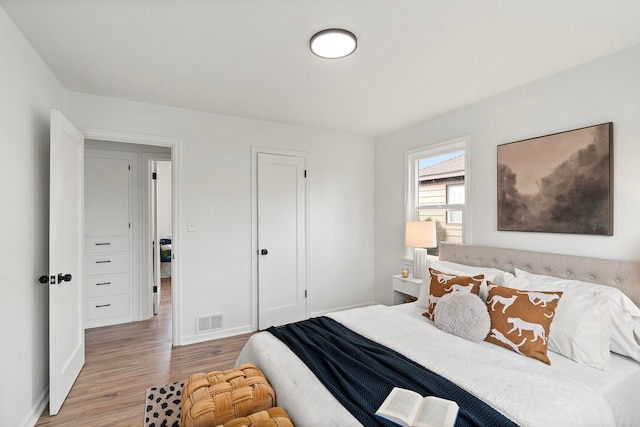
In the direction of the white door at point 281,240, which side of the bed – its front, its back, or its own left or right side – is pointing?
right

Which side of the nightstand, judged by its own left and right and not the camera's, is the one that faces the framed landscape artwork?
left

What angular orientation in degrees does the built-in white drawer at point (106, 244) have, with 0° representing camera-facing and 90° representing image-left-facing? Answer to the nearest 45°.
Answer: approximately 0°

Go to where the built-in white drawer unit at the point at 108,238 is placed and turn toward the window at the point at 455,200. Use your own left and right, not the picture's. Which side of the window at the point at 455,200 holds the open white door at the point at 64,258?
right

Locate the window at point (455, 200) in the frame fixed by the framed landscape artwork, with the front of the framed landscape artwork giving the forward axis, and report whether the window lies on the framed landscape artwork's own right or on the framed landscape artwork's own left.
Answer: on the framed landscape artwork's own right

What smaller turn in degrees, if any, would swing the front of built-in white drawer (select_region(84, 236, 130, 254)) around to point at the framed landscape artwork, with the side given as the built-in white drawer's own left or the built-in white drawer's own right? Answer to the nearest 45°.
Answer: approximately 45° to the built-in white drawer's own left
